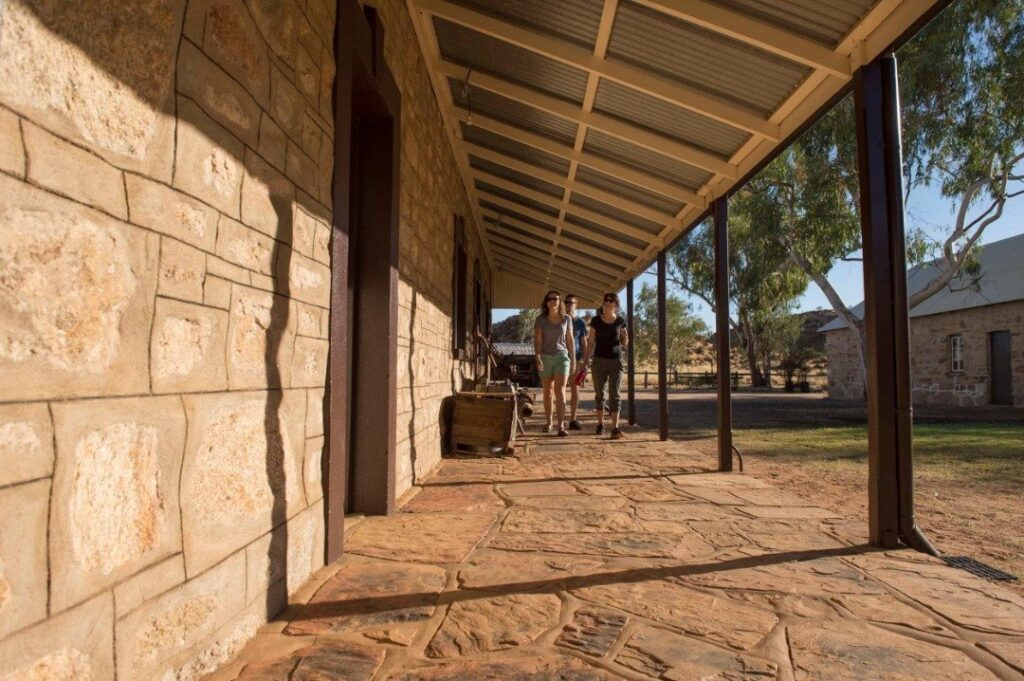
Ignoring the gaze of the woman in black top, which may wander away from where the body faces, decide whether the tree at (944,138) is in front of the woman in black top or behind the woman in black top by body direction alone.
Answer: behind

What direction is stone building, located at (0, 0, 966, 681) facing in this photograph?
to the viewer's right

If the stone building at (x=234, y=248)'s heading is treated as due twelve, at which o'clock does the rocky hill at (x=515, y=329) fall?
The rocky hill is roughly at 9 o'clock from the stone building.

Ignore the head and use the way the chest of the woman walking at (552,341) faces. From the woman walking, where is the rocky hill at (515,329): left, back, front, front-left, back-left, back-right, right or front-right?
back

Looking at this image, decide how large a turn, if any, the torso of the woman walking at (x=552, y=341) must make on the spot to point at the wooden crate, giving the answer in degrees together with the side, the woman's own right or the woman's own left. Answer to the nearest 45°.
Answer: approximately 45° to the woman's own right

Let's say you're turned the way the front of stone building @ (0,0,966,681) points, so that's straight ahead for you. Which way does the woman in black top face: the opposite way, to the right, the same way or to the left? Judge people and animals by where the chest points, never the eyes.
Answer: to the right

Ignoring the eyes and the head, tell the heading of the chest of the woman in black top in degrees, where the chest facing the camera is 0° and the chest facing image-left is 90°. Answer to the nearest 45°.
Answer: approximately 0°

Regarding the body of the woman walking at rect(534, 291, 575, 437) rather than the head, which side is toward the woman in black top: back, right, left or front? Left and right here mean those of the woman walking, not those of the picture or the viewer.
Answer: left
